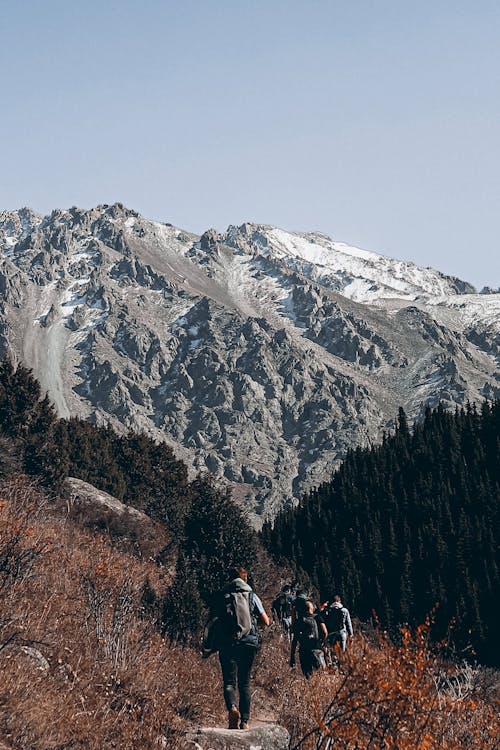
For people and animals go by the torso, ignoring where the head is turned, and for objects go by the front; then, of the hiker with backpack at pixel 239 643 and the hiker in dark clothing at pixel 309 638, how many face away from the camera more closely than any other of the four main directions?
2

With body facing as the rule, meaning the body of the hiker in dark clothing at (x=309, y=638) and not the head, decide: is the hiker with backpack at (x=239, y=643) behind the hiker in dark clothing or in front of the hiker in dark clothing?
behind

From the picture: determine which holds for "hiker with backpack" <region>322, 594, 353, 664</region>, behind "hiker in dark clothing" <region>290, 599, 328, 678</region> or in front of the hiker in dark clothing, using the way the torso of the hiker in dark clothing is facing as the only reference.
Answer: in front

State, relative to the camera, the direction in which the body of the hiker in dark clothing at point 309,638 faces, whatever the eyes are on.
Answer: away from the camera

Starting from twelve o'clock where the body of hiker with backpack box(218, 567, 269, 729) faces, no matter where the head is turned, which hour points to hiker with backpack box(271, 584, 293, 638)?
hiker with backpack box(271, 584, 293, 638) is roughly at 12 o'clock from hiker with backpack box(218, 567, 269, 729).

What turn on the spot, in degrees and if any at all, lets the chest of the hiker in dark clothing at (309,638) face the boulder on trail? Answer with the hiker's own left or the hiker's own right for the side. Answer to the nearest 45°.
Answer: approximately 180°

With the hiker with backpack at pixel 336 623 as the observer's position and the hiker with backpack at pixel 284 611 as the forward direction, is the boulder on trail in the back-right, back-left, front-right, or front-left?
back-left

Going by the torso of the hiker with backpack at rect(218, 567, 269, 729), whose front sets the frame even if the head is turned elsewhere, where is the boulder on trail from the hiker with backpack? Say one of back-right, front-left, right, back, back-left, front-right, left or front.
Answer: back

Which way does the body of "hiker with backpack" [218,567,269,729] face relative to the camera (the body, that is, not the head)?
away from the camera

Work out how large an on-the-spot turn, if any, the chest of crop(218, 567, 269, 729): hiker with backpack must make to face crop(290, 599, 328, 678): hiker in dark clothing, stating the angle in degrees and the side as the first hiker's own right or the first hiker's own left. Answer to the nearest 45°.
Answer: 0° — they already face them

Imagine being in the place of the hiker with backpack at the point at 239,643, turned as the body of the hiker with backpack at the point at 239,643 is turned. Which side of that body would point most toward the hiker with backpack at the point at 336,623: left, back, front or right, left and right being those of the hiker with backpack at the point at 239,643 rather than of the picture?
front
